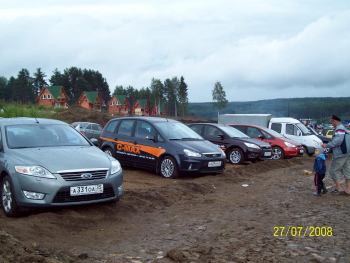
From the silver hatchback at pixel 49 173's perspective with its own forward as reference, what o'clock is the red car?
The red car is roughly at 9 o'clock from the silver hatchback.

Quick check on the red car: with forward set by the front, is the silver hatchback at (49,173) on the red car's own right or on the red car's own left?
on the red car's own right

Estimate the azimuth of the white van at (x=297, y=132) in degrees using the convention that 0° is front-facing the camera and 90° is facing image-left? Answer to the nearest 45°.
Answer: approximately 315°

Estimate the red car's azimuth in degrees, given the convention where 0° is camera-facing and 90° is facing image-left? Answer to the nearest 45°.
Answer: approximately 315°

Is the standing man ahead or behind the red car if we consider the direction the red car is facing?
ahead

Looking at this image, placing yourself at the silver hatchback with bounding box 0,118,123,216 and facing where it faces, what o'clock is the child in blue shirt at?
The child in blue shirt is roughly at 10 o'clock from the silver hatchback.

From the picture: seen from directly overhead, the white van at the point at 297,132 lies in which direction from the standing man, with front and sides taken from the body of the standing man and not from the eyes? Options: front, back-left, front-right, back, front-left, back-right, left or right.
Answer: right

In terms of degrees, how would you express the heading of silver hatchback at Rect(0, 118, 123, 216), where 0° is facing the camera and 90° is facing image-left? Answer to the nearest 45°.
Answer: approximately 315°

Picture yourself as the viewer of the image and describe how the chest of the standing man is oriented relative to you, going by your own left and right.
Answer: facing to the left of the viewer

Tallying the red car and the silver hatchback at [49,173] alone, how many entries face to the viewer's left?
0

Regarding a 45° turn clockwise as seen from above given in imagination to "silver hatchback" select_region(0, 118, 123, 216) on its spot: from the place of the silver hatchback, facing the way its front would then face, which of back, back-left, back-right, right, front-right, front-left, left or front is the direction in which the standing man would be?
left

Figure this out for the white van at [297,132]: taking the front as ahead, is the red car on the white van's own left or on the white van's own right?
on the white van's own right

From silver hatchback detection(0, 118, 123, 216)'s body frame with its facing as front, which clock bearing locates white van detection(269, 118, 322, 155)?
The white van is roughly at 9 o'clock from the silver hatchback.
